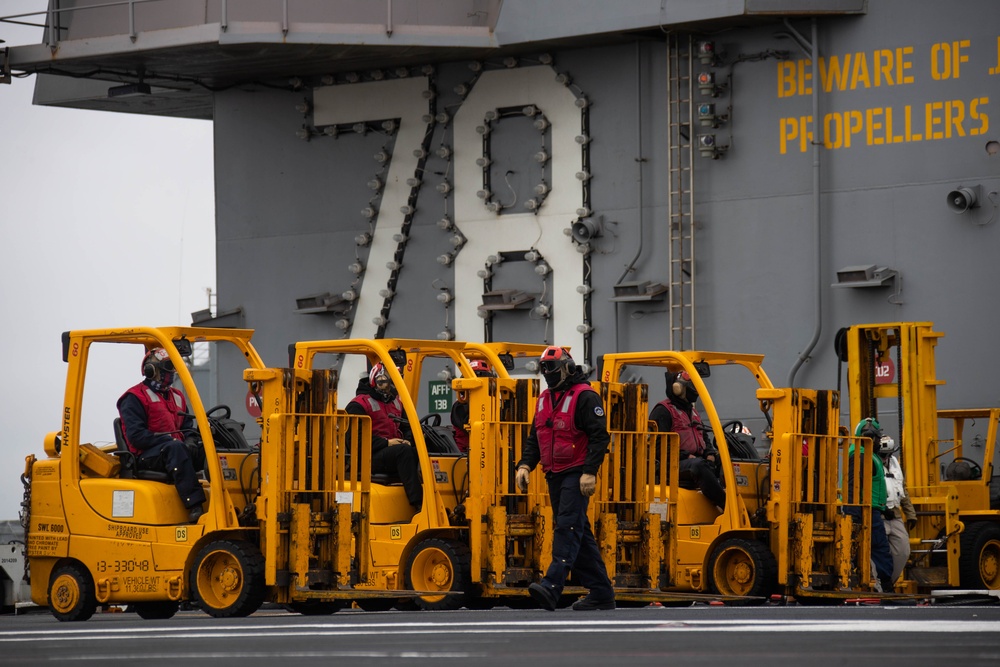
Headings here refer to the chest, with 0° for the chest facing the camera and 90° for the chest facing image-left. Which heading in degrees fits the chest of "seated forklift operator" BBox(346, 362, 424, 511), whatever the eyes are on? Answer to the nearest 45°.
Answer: approximately 315°

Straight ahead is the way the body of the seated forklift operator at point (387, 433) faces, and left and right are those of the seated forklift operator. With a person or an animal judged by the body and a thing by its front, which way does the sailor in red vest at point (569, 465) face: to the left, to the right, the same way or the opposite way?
to the right

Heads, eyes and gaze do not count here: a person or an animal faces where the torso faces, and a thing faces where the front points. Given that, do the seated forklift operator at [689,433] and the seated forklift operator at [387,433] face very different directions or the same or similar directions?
same or similar directions

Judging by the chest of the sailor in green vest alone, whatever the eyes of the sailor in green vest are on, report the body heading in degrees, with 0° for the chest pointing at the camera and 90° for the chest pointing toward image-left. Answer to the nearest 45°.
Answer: approximately 90°

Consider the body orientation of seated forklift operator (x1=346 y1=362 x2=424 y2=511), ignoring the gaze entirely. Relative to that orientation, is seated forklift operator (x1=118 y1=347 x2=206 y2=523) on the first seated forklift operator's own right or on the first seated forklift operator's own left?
on the first seated forklift operator's own right

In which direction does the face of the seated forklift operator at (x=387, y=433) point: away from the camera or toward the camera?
toward the camera

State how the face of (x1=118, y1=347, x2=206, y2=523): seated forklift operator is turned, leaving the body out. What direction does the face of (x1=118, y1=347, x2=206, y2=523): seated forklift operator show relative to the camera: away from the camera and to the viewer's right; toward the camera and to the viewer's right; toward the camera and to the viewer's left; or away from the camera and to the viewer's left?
toward the camera and to the viewer's right

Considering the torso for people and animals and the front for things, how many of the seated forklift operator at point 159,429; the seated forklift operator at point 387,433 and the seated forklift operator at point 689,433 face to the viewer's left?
0

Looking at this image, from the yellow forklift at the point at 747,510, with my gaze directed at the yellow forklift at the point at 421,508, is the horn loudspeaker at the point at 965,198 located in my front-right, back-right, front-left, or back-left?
back-right
